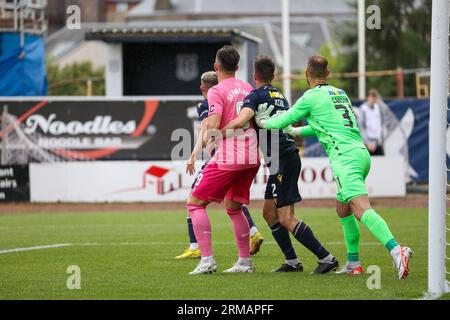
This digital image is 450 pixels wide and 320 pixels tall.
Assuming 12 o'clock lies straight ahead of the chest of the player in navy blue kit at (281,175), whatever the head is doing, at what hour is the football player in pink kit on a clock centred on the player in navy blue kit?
The football player in pink kit is roughly at 10 o'clock from the player in navy blue kit.

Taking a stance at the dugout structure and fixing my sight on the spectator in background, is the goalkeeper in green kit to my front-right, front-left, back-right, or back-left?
front-right

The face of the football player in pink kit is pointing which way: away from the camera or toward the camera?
away from the camera

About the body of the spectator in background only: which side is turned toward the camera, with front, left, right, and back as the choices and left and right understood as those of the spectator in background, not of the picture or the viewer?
front

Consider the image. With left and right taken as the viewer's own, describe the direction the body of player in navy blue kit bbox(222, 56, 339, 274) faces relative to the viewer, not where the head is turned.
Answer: facing away from the viewer and to the left of the viewer

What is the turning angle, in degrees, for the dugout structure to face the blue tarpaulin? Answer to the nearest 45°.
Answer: approximately 90° to its right

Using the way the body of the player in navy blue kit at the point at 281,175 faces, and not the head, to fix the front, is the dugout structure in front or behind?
in front

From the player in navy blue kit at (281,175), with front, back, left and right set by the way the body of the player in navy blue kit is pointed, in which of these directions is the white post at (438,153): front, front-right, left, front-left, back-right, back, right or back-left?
back

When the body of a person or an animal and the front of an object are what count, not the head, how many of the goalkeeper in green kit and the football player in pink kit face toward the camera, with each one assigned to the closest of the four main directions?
0

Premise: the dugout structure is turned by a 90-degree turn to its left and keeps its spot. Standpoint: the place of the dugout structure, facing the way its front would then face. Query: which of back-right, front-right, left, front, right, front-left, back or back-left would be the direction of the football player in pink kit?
right

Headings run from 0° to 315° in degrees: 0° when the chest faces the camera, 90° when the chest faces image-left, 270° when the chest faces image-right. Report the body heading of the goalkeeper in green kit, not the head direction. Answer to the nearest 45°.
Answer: approximately 135°

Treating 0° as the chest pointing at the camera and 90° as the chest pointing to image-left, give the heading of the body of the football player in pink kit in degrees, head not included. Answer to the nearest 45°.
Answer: approximately 135°

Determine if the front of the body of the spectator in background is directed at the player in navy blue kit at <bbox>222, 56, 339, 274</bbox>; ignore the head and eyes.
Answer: yes

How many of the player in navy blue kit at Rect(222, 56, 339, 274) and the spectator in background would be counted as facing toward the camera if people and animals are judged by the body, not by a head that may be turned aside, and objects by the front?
1

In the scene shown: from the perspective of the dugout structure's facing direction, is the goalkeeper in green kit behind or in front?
in front

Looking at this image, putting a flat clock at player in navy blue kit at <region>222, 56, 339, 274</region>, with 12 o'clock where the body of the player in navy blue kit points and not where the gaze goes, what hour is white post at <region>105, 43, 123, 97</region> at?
The white post is roughly at 1 o'clock from the player in navy blue kit.

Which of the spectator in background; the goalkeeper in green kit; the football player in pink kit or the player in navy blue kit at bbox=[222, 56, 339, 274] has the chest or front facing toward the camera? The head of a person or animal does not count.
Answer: the spectator in background

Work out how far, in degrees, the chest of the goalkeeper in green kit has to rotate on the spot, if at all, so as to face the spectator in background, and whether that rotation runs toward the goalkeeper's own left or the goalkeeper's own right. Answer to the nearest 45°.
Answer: approximately 45° to the goalkeeper's own right

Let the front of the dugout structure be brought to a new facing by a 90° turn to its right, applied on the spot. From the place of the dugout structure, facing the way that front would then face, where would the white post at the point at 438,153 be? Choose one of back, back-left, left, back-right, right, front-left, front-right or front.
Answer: left
